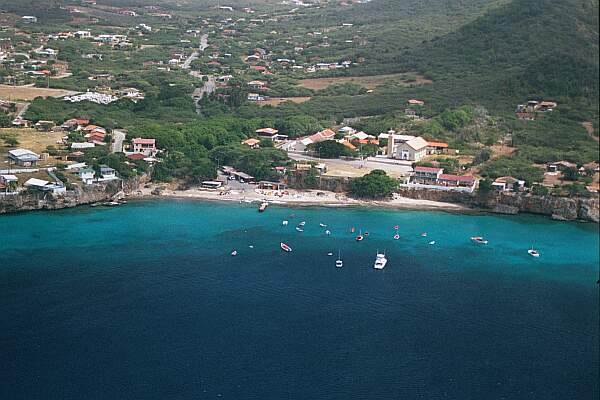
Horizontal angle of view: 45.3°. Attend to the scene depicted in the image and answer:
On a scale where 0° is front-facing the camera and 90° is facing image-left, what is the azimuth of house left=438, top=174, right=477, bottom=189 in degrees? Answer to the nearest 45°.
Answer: approximately 0°

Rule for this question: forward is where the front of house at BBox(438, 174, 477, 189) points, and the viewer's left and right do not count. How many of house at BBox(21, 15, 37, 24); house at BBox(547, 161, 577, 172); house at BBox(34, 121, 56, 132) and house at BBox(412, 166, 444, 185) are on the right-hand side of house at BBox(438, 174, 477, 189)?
3

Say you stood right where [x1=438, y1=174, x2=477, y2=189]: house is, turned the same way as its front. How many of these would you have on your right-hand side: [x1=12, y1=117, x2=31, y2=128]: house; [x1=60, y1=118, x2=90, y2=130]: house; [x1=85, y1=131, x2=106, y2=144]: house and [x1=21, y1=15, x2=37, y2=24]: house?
4

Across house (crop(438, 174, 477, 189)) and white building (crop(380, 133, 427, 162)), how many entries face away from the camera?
0

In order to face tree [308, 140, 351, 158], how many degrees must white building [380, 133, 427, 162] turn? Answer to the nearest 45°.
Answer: approximately 45° to its right

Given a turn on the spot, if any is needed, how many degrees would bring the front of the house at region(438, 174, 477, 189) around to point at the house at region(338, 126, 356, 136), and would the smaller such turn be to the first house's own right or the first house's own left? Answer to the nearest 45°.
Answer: approximately 135° to the first house's own right

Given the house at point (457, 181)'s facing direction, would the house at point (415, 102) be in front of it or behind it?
behind

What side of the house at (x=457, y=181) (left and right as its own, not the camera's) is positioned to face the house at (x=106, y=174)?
right

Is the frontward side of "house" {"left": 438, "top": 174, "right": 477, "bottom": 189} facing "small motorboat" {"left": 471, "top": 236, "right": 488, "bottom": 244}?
yes

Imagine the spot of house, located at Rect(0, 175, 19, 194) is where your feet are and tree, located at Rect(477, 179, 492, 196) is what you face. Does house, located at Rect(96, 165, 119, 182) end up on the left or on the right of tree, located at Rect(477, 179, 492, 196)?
left

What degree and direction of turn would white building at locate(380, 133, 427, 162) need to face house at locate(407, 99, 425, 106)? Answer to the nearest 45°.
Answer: approximately 135° to its right

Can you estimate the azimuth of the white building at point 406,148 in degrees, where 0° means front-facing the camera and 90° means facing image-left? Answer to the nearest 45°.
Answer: approximately 45°

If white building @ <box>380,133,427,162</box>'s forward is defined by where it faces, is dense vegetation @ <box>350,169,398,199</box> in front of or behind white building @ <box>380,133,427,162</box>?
in front

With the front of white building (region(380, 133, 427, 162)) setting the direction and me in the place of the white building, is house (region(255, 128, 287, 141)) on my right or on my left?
on my right

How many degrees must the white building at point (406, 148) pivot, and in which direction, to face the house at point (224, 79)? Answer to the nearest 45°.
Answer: approximately 90° to its right
